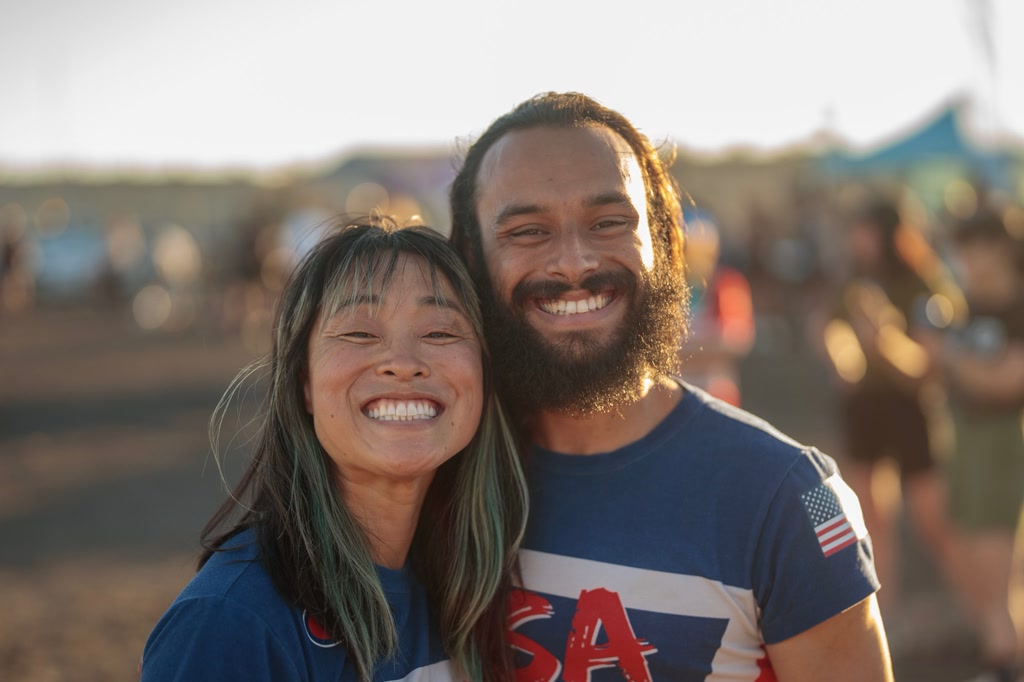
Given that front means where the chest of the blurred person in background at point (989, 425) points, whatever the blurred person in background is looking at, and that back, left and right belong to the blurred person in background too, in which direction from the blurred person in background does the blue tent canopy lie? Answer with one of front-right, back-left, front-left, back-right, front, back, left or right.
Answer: back-right

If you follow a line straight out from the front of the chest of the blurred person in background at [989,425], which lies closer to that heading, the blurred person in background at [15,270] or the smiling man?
the smiling man

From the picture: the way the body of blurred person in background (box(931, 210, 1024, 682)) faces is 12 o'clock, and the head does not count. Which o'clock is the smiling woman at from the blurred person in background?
The smiling woman is roughly at 11 o'clock from the blurred person in background.

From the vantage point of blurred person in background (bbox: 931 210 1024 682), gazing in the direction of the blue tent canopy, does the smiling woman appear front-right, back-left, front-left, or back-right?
back-left

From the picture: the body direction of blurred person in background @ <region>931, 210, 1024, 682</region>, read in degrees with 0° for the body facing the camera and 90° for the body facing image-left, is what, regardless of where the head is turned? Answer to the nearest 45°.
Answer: approximately 45°

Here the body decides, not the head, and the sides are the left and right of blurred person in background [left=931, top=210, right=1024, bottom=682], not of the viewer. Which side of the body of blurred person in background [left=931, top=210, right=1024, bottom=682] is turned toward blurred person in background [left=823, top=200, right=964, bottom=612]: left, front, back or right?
right

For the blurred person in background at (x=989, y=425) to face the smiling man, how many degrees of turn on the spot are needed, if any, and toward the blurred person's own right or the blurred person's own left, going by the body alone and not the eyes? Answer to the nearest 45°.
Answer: approximately 45° to the blurred person's own left
